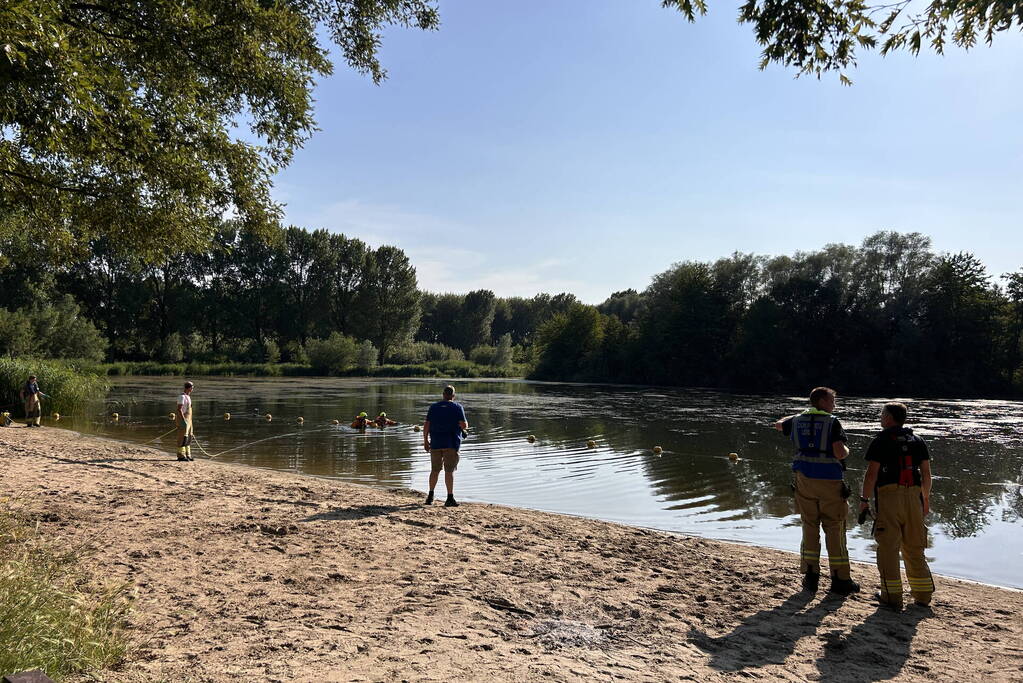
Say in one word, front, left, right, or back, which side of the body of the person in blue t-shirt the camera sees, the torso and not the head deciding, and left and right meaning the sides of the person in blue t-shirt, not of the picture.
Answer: back

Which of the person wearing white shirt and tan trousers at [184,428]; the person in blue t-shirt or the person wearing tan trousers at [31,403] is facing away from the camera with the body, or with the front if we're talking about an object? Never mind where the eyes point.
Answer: the person in blue t-shirt

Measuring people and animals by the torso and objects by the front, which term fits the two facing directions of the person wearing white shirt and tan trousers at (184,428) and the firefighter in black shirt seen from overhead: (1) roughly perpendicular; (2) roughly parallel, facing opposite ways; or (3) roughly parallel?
roughly perpendicular

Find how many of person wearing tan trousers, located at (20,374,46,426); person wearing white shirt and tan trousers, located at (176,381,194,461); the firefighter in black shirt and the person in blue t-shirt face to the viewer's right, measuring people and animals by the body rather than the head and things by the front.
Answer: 2

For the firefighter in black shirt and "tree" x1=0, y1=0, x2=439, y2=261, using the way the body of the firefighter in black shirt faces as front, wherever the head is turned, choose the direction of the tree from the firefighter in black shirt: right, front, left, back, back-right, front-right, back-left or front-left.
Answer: front-left

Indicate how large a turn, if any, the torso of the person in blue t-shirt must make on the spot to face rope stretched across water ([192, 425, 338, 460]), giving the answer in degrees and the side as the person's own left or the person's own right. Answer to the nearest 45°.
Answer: approximately 45° to the person's own left

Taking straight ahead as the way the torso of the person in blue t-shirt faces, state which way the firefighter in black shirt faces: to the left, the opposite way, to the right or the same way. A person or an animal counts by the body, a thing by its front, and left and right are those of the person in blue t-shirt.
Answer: the same way

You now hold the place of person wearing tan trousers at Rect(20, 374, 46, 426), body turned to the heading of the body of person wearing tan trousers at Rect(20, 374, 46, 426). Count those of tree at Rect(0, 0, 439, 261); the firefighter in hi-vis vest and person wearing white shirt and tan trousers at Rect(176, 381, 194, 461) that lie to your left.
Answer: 0

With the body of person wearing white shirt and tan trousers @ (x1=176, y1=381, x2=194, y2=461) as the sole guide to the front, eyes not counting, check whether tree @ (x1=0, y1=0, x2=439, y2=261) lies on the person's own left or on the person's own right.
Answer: on the person's own right

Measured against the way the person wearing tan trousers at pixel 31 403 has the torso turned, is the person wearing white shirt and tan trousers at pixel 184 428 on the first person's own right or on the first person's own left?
on the first person's own right

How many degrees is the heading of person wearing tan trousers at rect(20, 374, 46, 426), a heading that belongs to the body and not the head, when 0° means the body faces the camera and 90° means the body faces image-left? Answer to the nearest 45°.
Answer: approximately 270°

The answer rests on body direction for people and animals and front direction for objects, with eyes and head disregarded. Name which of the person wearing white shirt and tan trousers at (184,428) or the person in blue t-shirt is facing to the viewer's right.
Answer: the person wearing white shirt and tan trousers

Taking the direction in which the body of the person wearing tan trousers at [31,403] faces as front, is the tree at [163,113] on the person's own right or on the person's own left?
on the person's own right

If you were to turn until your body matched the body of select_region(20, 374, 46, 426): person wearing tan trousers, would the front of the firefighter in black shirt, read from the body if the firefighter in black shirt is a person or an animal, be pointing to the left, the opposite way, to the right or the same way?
to the left

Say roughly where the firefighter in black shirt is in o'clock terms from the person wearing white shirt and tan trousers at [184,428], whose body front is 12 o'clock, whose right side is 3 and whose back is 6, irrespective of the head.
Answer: The firefighter in black shirt is roughly at 2 o'clock from the person wearing white shirt and tan trousers.

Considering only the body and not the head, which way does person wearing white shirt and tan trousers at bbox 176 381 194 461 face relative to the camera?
to the viewer's right
